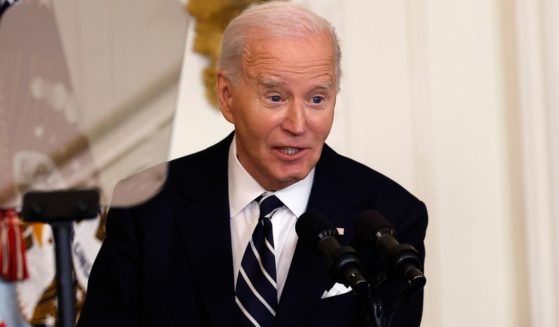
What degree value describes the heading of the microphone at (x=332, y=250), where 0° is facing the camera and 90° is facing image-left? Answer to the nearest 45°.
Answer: approximately 135°

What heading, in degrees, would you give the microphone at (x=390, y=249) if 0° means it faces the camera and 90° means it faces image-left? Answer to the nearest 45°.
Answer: approximately 135°

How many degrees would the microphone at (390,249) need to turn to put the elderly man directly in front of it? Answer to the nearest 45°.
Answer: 0° — it already faces them

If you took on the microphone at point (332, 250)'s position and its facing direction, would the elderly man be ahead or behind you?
ahead

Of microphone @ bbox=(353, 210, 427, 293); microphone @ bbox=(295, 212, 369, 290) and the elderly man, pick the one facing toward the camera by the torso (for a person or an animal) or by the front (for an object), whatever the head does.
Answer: the elderly man

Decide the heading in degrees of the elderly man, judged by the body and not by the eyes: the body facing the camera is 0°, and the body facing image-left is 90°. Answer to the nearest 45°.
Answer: approximately 0°

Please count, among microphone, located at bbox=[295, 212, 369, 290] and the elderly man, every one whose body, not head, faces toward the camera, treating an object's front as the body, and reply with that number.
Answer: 1

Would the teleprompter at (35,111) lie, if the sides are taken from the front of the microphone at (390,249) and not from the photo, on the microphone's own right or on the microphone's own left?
on the microphone's own left

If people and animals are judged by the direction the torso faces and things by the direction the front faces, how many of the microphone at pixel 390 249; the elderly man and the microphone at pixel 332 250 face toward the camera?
1

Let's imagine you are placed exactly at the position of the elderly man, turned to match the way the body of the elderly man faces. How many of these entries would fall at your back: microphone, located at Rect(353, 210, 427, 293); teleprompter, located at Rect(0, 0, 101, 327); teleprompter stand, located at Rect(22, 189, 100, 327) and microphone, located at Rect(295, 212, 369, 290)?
0

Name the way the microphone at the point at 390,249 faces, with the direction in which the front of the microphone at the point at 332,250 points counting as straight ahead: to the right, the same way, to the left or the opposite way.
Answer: the same way

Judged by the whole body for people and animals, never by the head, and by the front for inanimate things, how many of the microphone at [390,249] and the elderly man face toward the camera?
1

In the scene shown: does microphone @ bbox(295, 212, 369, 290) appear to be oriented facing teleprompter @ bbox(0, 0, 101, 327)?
no
